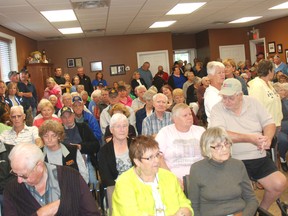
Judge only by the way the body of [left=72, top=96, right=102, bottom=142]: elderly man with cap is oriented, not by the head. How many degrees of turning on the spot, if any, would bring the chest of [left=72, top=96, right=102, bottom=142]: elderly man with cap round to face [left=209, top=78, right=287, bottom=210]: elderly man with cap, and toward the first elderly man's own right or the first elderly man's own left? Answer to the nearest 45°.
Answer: approximately 45° to the first elderly man's own left

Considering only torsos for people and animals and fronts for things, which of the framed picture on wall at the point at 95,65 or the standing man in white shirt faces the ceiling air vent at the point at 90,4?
the framed picture on wall

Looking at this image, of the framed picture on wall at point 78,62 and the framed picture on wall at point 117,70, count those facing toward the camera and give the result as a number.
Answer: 2

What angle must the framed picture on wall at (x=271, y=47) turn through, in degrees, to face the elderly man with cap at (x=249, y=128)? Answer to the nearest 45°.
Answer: approximately 45° to its left

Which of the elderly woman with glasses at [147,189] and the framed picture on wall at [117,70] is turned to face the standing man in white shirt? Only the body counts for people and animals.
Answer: the framed picture on wall

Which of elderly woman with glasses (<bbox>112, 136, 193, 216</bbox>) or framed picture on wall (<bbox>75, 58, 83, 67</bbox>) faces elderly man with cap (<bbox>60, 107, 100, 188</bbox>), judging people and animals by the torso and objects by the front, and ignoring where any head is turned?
the framed picture on wall
